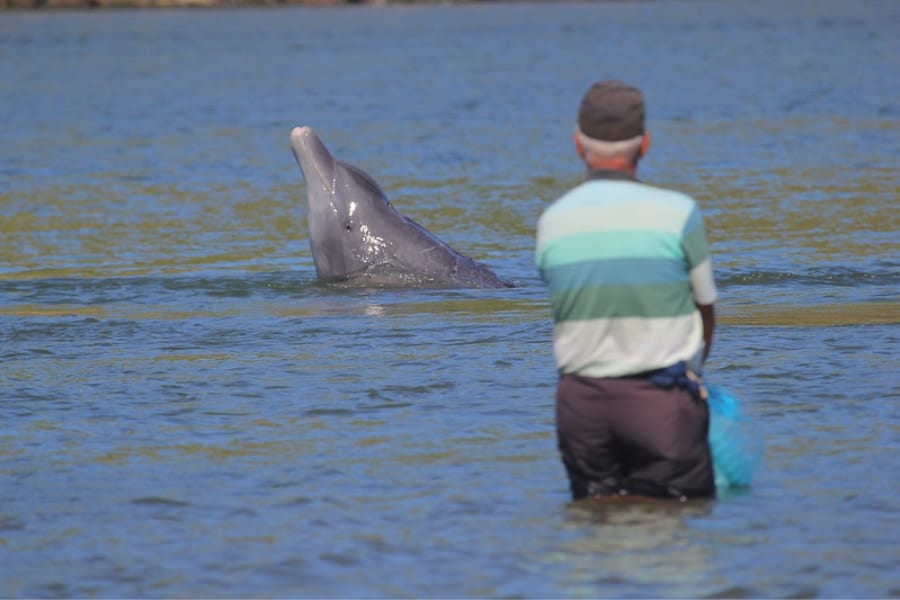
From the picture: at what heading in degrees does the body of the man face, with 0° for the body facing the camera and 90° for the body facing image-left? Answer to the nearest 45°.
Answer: approximately 180°

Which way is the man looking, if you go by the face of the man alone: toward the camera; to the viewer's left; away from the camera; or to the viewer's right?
away from the camera

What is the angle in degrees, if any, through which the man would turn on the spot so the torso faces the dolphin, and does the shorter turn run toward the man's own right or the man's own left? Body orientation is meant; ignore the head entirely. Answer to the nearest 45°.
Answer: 0° — they already face it
